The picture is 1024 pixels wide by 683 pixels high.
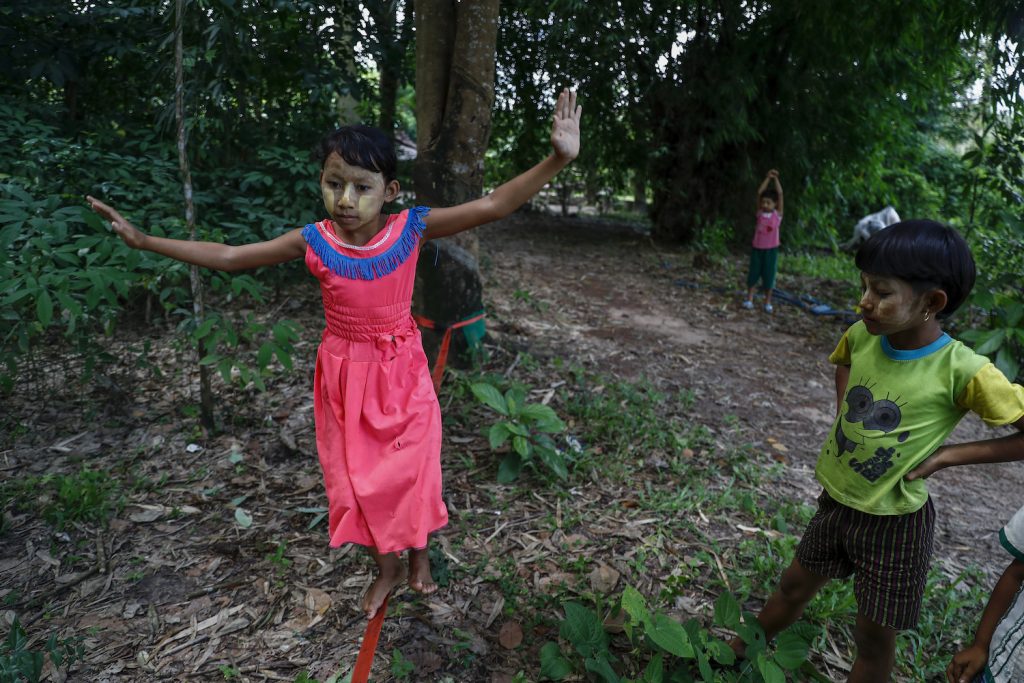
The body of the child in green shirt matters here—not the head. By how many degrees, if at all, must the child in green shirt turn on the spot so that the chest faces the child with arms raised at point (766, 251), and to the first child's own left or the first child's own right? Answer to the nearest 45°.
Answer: approximately 135° to the first child's own right

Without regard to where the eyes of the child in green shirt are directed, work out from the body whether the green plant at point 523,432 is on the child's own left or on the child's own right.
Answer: on the child's own right

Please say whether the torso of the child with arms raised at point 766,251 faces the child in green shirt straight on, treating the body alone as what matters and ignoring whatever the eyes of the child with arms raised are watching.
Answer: yes

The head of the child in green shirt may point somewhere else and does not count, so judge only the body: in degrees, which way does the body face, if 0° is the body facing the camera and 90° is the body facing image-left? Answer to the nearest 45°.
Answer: approximately 45°

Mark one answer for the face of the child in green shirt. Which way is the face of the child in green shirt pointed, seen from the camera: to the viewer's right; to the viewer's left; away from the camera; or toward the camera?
to the viewer's left

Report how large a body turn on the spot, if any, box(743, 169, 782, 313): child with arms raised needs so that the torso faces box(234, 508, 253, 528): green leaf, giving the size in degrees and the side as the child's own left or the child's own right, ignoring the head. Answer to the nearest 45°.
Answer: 0° — they already face it

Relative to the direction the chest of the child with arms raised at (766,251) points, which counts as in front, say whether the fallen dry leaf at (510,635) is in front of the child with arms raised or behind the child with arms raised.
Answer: in front

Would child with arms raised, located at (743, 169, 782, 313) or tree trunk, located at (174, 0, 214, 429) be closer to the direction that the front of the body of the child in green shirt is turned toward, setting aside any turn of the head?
the tree trunk

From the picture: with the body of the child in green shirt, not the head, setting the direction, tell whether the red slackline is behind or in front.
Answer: in front
